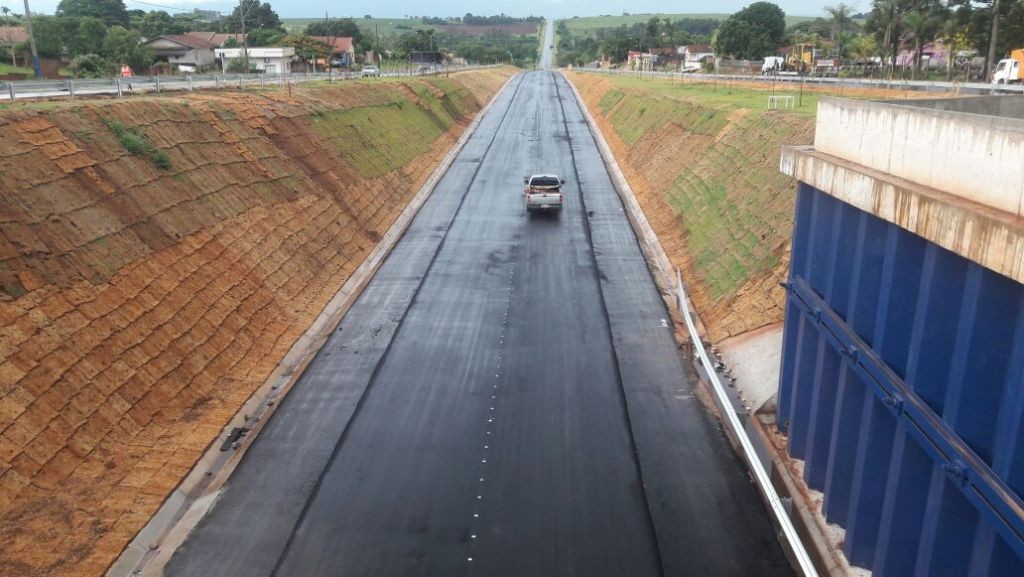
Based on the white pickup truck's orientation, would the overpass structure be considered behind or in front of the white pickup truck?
behind

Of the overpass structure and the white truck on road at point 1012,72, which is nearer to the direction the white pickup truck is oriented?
the white truck on road

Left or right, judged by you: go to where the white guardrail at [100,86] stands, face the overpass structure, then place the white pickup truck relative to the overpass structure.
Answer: left

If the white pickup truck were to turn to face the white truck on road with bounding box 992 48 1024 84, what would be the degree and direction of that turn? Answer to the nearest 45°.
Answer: approximately 45° to its right

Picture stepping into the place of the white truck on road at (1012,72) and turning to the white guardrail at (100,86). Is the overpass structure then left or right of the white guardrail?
left

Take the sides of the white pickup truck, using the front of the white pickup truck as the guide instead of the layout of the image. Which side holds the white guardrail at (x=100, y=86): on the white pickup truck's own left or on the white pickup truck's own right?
on the white pickup truck's own left

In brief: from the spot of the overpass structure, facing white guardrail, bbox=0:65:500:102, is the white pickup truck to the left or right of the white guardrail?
right

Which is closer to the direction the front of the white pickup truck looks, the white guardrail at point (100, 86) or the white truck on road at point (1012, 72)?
the white truck on road

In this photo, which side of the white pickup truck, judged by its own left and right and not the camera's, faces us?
back
